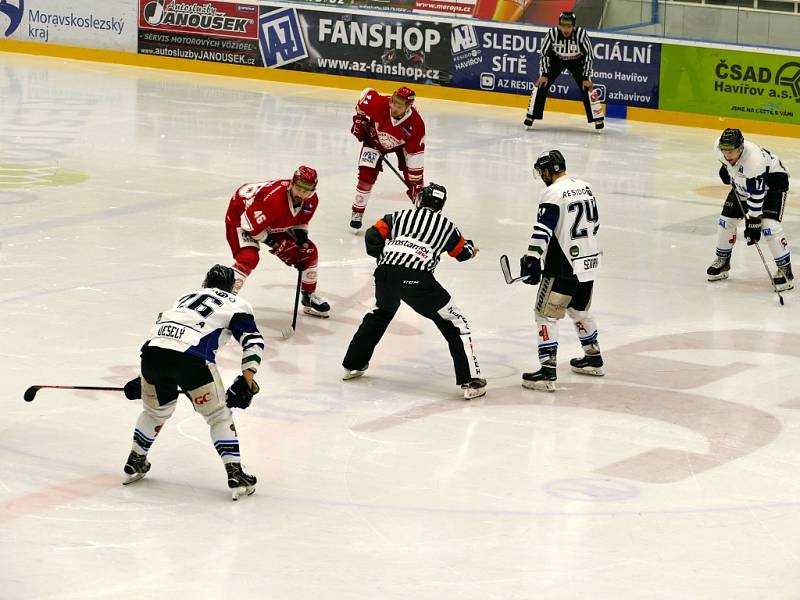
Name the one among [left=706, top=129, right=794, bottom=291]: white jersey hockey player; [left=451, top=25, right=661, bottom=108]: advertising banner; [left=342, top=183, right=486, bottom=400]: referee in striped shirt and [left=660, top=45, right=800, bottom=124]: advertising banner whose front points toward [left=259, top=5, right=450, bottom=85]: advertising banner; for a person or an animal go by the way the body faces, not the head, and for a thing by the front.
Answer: the referee in striped shirt

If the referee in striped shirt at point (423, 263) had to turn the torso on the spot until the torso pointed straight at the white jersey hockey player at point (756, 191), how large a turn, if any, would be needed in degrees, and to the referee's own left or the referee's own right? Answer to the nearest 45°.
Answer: approximately 45° to the referee's own right

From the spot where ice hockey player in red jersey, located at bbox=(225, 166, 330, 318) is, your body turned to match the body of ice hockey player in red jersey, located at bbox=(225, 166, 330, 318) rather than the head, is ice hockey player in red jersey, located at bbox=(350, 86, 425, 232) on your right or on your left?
on your left

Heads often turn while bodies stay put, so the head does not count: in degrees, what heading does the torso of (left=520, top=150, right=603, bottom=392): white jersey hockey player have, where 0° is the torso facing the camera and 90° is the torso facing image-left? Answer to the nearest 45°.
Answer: approximately 135°

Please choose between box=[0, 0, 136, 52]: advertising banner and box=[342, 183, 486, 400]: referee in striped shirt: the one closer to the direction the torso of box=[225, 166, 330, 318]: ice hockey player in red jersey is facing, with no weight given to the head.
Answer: the referee in striped shirt

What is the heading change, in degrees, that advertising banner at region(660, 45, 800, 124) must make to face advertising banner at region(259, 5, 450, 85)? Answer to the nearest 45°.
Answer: approximately 90° to its right

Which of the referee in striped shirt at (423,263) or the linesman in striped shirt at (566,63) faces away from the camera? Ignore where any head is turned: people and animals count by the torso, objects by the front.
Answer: the referee in striped shirt at (423,263)

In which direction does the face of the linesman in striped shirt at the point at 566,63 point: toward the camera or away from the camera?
toward the camera

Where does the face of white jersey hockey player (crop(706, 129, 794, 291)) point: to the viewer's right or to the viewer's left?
to the viewer's left

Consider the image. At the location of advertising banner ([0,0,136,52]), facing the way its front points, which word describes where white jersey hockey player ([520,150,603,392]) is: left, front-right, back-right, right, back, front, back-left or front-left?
front

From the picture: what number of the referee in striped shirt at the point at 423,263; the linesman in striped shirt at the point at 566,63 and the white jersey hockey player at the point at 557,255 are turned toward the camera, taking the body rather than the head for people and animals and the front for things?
1

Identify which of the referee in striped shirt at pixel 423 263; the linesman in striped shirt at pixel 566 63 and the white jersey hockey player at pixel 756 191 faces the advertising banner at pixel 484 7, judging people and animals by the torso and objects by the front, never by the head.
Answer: the referee in striped shirt at pixel 423 263

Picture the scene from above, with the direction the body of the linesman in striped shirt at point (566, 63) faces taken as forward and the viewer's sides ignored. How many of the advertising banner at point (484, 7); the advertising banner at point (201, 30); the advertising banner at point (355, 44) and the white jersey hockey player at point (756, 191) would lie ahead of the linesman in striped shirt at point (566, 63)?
1

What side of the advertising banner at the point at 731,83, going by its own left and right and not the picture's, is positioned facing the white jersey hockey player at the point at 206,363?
front

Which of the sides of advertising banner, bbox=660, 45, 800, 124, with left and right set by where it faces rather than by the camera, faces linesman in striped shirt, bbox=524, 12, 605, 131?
right

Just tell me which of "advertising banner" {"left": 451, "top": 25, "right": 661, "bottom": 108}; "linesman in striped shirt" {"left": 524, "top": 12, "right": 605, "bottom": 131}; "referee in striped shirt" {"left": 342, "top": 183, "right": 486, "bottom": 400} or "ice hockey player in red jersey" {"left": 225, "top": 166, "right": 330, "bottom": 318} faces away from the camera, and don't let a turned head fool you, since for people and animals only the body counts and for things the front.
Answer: "referee in striped shirt" {"left": 342, "top": 183, "right": 486, "bottom": 400}

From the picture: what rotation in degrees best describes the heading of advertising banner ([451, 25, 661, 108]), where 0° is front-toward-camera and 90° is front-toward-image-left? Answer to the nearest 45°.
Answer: approximately 0°

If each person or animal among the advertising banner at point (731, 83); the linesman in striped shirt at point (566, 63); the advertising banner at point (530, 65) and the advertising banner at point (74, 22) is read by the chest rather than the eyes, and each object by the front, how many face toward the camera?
4

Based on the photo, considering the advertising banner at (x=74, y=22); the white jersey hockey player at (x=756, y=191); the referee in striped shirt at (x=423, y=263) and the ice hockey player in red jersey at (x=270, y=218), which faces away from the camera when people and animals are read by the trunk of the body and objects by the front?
the referee in striped shirt

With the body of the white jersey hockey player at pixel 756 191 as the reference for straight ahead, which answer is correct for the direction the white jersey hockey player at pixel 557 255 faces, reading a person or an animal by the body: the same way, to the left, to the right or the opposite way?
to the right

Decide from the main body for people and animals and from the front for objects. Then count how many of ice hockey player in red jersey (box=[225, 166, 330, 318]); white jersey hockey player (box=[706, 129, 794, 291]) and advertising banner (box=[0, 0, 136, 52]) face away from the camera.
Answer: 0
